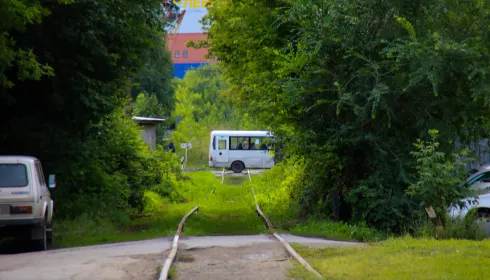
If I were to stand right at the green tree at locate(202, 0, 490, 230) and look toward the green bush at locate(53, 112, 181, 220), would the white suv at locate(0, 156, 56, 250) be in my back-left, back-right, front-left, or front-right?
front-left

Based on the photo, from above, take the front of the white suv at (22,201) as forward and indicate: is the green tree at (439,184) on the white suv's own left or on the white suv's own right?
on the white suv's own right

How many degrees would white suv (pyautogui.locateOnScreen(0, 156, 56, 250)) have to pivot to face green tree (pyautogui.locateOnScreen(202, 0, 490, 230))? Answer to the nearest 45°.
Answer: approximately 90° to its right

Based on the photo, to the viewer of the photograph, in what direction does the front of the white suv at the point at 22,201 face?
facing away from the viewer

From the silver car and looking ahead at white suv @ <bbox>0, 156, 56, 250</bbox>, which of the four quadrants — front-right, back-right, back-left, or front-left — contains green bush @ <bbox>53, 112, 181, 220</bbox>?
front-right

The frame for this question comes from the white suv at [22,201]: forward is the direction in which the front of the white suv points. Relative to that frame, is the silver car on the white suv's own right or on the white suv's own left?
on the white suv's own right
